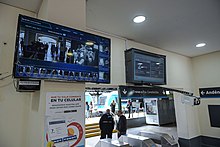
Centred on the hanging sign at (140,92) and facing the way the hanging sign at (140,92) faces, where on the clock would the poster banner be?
The poster banner is roughly at 2 o'clock from the hanging sign.

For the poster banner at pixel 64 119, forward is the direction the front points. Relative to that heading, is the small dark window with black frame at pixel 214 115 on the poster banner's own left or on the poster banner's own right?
on the poster banner's own left

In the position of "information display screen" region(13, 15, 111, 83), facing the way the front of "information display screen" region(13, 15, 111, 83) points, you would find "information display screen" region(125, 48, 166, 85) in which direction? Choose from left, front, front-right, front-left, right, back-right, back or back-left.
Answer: left

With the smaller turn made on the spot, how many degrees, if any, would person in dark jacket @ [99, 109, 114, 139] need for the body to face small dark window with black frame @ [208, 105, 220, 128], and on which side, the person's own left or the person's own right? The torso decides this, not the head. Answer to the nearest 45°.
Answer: approximately 90° to the person's own left

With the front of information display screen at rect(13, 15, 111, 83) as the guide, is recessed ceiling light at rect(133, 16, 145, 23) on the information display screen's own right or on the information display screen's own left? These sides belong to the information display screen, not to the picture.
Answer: on the information display screen's own left
